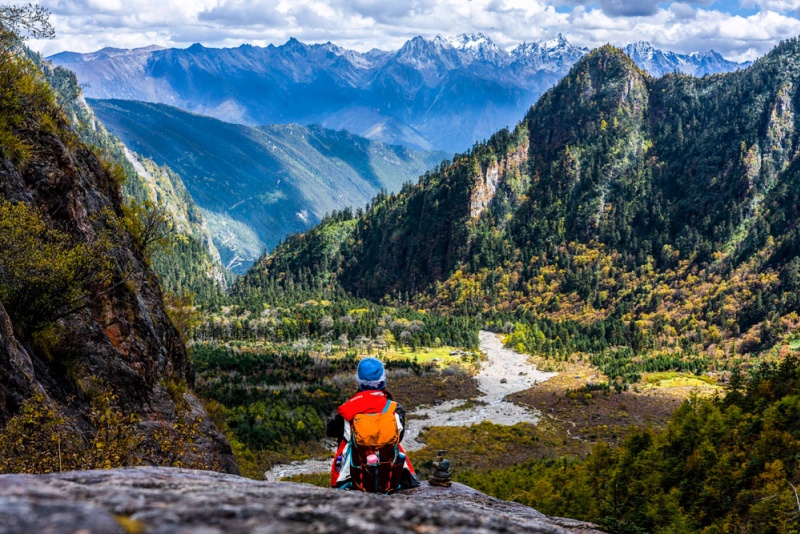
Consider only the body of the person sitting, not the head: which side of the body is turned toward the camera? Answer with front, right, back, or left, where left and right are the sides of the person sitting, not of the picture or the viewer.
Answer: back

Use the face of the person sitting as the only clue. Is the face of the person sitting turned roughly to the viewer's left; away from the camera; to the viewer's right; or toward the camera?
away from the camera
